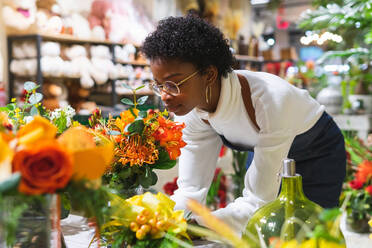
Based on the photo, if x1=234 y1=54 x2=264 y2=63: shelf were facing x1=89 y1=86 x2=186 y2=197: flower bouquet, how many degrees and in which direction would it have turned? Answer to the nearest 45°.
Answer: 0° — it already faces it

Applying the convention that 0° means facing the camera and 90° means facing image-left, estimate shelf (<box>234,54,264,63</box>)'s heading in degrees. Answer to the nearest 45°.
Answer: approximately 0°

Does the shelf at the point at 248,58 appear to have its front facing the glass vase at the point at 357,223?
yes

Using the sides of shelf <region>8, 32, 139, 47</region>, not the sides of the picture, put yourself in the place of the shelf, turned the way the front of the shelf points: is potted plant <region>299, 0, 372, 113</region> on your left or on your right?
on your left

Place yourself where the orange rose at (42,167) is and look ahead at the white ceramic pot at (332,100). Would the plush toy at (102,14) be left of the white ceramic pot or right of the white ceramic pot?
left

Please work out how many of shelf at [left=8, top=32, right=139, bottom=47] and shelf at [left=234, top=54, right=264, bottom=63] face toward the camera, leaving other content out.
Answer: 2

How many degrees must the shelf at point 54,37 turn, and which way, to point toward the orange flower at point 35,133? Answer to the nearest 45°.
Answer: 0° — it already faces it
